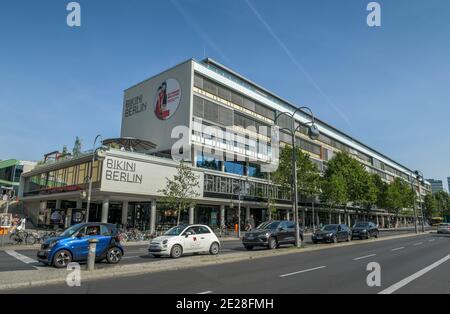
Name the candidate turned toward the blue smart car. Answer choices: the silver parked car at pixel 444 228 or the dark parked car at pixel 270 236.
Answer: the dark parked car

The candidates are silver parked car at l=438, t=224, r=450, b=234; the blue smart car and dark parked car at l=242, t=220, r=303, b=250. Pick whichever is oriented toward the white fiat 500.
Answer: the dark parked car

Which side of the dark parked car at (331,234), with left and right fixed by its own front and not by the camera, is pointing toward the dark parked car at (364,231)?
back

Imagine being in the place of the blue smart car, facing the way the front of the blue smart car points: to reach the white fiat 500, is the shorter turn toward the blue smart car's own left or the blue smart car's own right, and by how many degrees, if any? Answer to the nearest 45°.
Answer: approximately 135° to the blue smart car's own left

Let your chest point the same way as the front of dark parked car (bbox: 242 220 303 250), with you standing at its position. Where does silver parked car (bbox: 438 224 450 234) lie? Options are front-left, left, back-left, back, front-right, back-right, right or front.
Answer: back
